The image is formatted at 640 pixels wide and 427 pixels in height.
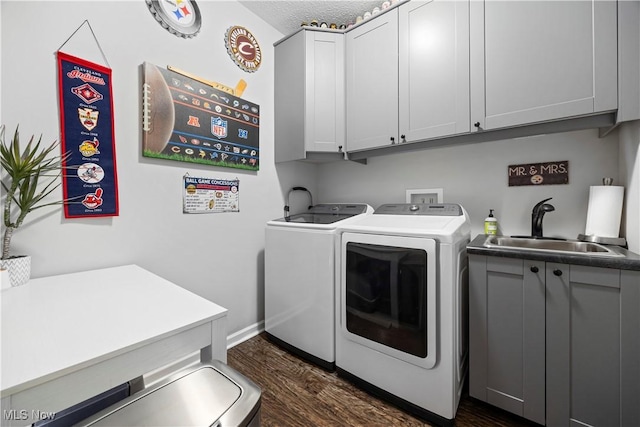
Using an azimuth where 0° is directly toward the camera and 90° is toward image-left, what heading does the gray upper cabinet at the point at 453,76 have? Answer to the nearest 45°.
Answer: approximately 45°

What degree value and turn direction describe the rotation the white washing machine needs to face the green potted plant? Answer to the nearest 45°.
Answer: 0° — it already faces it

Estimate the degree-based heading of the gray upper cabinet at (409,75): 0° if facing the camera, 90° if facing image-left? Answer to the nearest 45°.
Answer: approximately 45°

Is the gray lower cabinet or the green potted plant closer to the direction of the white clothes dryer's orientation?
the green potted plant

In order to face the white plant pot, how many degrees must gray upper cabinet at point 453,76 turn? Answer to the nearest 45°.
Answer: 0° — it already faces it
